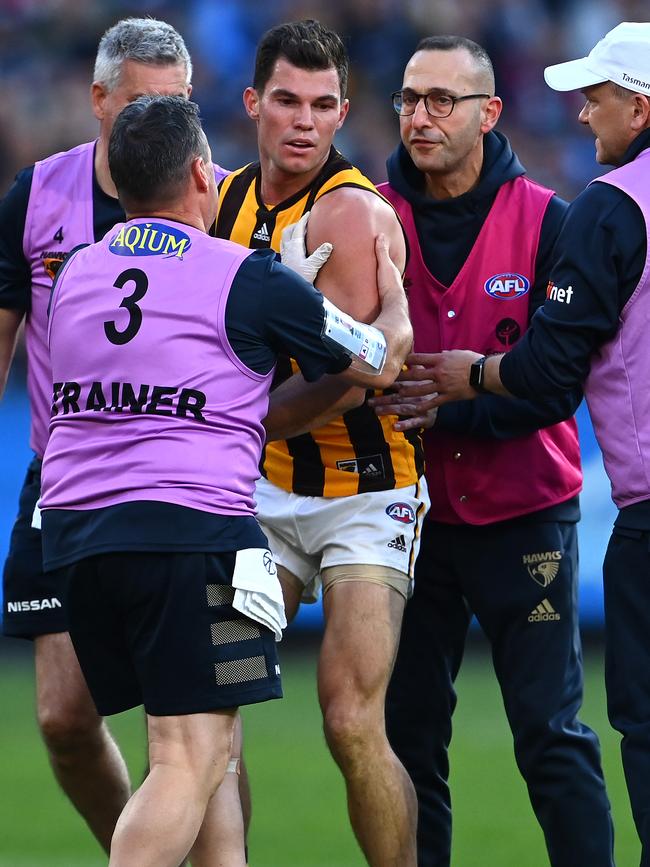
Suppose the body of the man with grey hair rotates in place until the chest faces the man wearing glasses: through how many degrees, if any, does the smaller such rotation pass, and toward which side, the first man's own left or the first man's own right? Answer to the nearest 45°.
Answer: approximately 45° to the first man's own left

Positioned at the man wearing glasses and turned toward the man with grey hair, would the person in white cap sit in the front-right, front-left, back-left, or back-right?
back-left

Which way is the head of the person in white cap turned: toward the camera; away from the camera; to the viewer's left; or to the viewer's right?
to the viewer's left

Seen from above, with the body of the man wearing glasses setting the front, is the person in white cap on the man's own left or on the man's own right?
on the man's own left

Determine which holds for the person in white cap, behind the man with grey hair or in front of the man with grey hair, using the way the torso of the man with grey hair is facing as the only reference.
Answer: in front

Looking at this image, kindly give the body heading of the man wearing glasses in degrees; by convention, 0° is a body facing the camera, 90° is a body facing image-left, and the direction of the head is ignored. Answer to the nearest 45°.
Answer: approximately 45°
